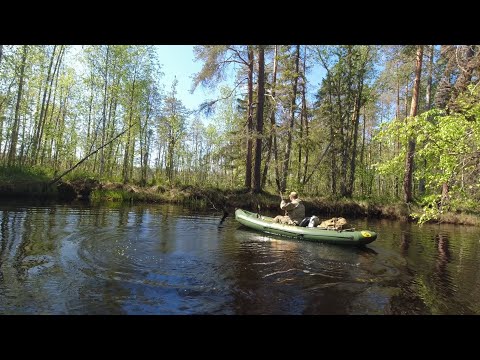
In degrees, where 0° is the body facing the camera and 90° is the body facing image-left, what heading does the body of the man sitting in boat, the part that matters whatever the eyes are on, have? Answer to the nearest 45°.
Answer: approximately 90°

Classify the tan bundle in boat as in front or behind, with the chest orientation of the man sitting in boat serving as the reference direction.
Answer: behind

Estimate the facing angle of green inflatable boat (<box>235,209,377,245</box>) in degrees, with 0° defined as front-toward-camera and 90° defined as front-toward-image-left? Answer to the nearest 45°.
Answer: approximately 90°
